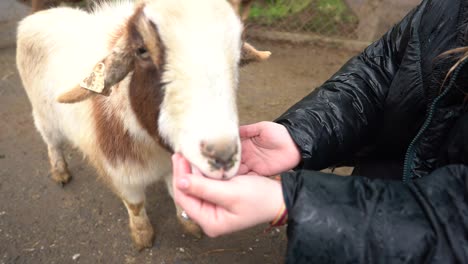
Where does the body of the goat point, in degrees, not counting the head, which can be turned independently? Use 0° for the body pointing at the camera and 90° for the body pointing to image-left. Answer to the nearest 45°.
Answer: approximately 315°
